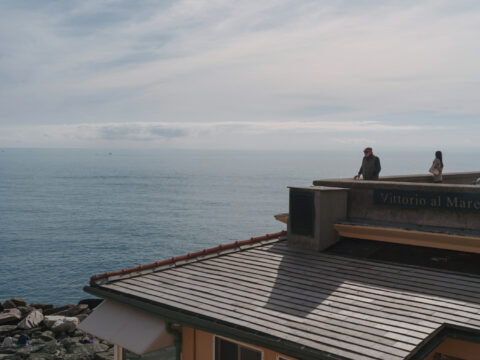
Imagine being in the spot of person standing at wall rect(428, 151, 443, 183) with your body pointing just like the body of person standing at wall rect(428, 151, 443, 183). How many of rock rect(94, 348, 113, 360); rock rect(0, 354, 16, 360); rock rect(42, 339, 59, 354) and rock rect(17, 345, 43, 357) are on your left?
4

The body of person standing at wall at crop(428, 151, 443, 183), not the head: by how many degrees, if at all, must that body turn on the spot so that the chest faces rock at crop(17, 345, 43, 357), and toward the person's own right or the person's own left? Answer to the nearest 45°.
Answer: approximately 90° to the person's own left

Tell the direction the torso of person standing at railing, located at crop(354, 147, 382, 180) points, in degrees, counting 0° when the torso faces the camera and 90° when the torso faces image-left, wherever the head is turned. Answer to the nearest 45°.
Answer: approximately 45°

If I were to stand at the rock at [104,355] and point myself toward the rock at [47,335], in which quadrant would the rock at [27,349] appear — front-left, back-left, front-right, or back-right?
front-left
